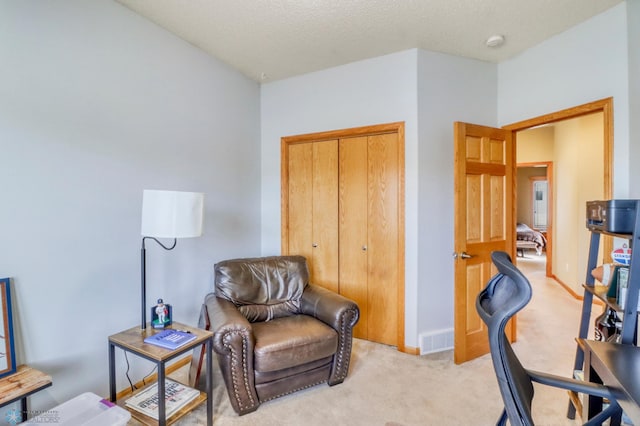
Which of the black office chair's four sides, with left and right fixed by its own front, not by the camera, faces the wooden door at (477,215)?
left

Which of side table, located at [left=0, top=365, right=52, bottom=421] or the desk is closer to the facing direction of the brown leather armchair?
the desk

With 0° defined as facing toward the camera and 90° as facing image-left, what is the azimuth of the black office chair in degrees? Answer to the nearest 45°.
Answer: approximately 270°

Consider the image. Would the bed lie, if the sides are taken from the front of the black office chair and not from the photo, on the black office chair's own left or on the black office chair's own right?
on the black office chair's own left

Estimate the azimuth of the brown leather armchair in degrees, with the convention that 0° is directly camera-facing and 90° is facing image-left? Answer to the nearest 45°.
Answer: approximately 315°

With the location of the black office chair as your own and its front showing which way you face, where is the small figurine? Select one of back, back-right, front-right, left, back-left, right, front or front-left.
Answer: back

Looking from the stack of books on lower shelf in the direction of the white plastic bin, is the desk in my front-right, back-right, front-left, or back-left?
back-left

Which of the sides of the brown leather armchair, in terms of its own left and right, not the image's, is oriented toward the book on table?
right

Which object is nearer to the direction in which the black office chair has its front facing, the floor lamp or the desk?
the desk
